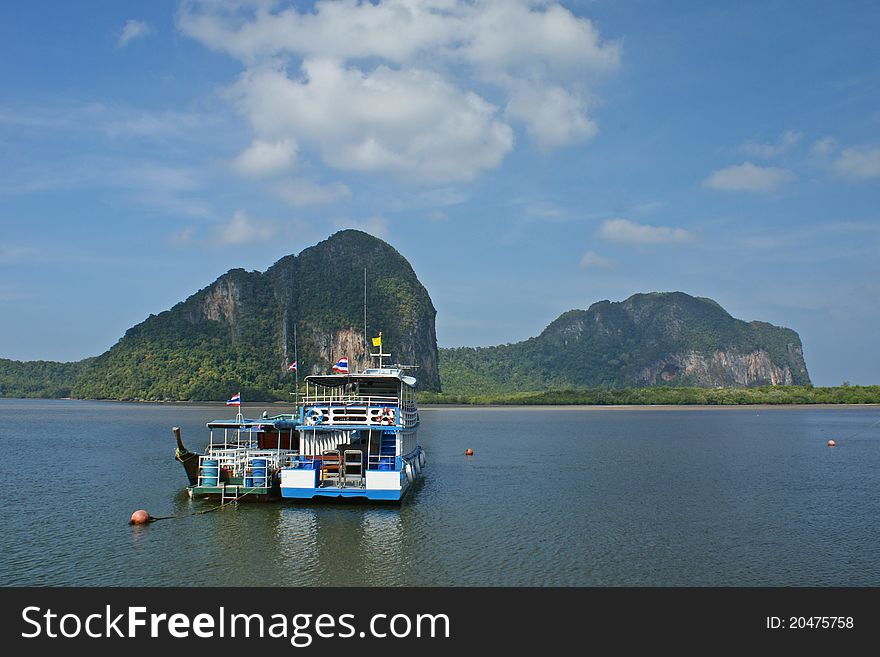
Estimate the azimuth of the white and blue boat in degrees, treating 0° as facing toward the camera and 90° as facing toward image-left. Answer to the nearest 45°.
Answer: approximately 180°

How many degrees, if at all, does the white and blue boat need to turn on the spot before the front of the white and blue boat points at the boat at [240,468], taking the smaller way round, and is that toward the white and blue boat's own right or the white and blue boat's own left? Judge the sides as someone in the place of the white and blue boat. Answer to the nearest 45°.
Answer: approximately 90° to the white and blue boat's own left
